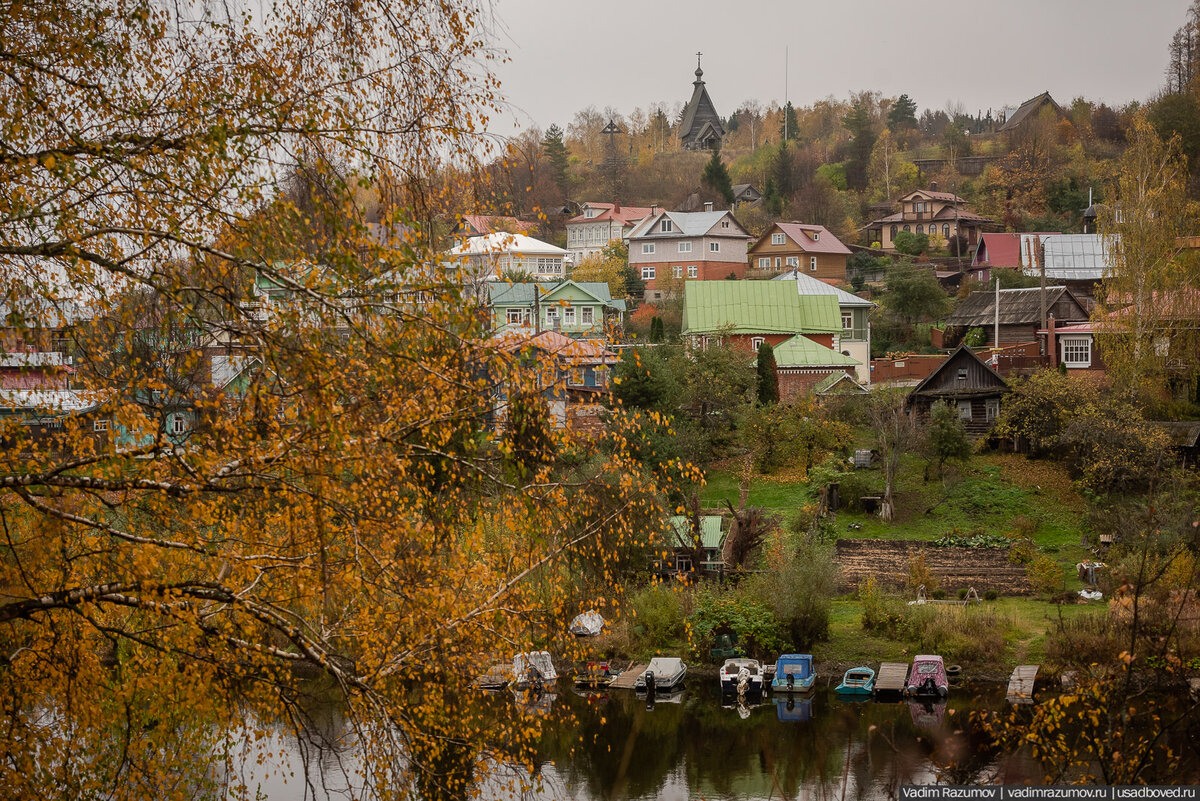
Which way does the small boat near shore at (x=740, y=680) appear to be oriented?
away from the camera

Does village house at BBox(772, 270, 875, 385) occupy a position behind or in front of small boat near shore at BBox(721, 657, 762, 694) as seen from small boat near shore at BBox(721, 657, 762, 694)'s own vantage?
in front

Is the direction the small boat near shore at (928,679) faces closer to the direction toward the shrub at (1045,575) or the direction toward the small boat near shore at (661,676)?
the shrub

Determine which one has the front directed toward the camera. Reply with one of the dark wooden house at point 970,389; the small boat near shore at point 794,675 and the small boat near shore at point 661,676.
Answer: the dark wooden house

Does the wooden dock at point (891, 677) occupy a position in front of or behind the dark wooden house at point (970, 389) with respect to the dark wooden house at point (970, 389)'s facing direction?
in front

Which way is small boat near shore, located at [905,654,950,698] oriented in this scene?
away from the camera

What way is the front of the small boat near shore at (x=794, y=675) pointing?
away from the camera

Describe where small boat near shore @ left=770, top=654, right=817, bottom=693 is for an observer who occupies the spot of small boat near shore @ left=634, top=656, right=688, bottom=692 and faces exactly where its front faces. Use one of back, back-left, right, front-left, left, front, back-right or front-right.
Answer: front-right

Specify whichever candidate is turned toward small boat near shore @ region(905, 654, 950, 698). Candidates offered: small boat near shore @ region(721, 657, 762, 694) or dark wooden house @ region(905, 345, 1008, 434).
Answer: the dark wooden house

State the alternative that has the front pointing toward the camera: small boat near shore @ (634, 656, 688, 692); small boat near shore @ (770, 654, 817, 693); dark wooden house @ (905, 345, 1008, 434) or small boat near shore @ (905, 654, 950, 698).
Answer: the dark wooden house

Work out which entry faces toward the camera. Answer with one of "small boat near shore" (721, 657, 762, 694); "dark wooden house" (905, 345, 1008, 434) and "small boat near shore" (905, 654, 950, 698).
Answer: the dark wooden house

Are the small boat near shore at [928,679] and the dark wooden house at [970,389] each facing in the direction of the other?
yes

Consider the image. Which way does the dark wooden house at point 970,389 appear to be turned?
toward the camera
